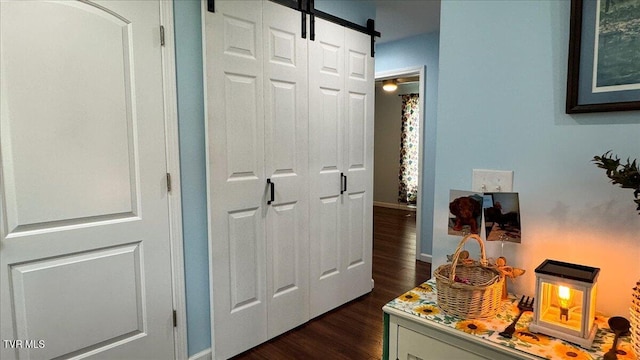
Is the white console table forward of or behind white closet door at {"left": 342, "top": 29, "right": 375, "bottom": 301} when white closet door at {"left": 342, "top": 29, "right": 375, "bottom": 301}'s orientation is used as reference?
forward

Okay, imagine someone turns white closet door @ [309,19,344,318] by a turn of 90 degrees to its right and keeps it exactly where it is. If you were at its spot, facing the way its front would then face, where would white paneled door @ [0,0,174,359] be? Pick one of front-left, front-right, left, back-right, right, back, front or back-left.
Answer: front

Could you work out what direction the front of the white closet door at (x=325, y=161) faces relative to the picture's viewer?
facing the viewer and to the right of the viewer

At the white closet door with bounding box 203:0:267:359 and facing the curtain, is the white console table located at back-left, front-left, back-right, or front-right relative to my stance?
back-right

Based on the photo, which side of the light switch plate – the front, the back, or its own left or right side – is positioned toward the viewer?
front

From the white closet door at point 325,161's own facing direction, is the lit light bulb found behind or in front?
in front

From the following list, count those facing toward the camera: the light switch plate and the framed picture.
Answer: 2

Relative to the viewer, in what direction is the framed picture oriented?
toward the camera

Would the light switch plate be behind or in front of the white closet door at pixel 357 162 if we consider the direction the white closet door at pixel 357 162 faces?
in front

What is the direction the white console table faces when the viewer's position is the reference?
facing the viewer and to the left of the viewer
